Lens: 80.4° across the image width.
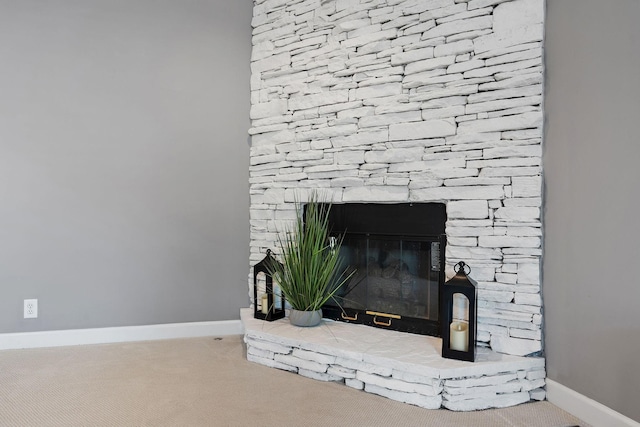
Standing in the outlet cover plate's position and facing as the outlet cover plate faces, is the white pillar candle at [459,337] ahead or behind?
ahead

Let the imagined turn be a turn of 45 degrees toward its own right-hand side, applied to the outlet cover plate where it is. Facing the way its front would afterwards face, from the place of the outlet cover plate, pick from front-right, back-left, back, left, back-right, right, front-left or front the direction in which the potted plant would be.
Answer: left

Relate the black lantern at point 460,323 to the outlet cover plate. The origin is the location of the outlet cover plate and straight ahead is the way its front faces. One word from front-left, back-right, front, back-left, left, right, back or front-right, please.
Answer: front-left

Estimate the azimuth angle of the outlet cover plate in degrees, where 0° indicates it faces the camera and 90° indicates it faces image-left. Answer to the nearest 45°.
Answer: approximately 0°
